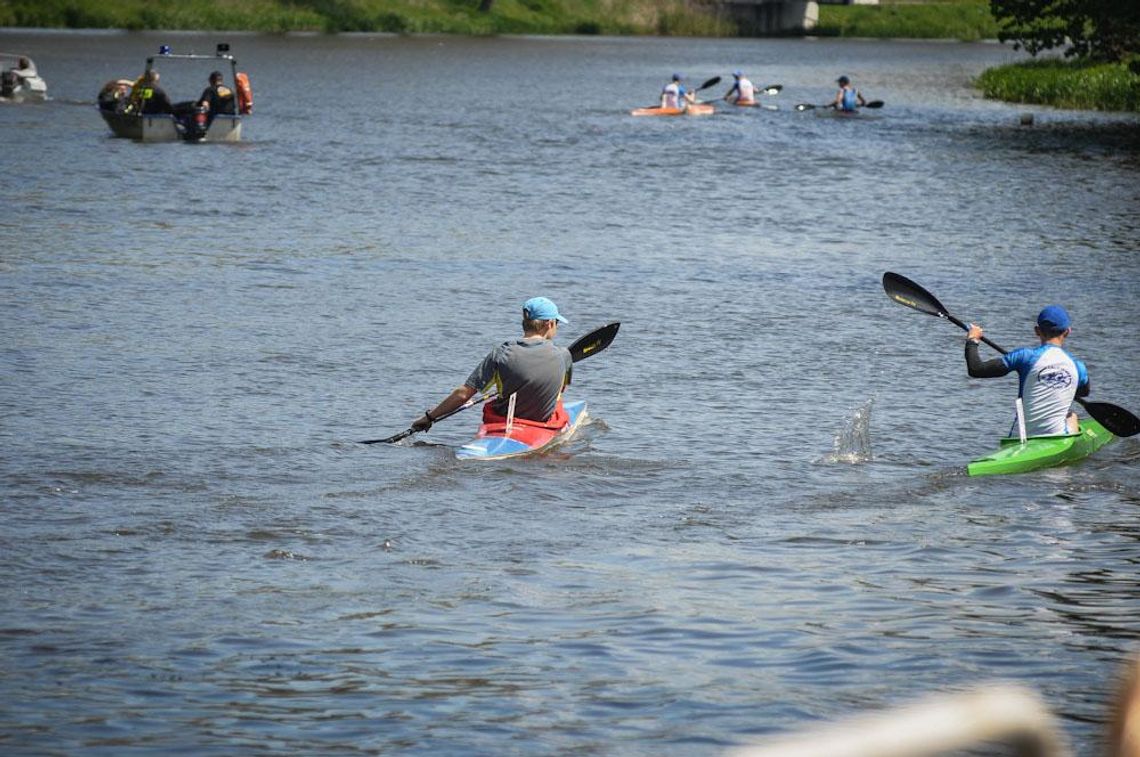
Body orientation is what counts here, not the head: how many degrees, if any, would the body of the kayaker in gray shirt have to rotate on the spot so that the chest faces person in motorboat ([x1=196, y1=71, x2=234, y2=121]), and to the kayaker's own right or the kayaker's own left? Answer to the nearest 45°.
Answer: approximately 45° to the kayaker's own left

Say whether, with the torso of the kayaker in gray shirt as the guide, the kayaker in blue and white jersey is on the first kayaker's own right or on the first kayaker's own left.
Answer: on the first kayaker's own right

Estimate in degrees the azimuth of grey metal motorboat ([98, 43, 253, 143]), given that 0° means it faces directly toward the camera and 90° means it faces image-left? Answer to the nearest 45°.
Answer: approximately 135°

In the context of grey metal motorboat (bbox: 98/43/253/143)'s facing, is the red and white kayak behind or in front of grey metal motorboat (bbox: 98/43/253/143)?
behind

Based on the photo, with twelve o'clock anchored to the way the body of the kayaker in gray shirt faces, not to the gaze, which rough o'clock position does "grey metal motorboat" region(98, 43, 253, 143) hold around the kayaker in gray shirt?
The grey metal motorboat is roughly at 10 o'clock from the kayaker in gray shirt.

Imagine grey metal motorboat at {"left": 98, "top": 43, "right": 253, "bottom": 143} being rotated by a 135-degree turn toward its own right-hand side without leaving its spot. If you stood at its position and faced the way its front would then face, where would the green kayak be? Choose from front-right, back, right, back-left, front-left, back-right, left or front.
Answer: right

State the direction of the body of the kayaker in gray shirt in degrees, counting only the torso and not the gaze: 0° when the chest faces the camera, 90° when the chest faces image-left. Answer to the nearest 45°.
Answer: approximately 225°

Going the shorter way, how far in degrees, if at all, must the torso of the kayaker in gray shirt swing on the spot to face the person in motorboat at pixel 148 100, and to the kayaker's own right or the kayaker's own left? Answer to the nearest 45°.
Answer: approximately 45° to the kayaker's own left
